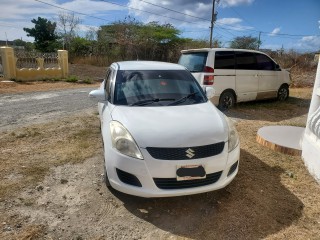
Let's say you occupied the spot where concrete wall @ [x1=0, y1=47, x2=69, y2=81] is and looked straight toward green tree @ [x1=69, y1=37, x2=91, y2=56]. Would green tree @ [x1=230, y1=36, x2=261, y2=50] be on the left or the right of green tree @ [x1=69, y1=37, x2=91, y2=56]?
right

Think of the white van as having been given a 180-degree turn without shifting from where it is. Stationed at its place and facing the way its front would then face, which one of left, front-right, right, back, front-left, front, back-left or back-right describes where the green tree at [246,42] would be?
back-right

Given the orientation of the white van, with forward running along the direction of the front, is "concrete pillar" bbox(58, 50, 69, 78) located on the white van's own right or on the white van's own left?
on the white van's own left

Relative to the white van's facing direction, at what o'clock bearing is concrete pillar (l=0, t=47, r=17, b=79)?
The concrete pillar is roughly at 8 o'clock from the white van.

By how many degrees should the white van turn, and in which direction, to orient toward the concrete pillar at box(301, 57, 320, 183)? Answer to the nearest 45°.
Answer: approximately 135° to its right

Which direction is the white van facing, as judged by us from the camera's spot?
facing away from the viewer and to the right of the viewer

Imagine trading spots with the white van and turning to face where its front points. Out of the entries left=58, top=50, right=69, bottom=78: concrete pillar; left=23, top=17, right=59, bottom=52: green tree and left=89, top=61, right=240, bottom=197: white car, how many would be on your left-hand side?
2

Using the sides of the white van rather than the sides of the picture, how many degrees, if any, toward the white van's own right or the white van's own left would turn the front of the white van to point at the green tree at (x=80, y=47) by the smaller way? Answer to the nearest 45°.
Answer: approximately 90° to the white van's own left

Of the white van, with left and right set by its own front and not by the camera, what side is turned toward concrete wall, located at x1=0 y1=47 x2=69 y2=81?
left

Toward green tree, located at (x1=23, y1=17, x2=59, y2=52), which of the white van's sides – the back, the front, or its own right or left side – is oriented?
left

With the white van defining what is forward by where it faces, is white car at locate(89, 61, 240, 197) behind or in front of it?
behind

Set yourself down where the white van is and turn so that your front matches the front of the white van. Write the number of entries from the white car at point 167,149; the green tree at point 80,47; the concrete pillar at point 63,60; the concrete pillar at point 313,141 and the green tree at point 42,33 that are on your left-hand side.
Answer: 3

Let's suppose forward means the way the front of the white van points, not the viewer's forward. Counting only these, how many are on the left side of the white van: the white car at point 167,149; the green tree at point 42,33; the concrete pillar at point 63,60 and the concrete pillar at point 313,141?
2
